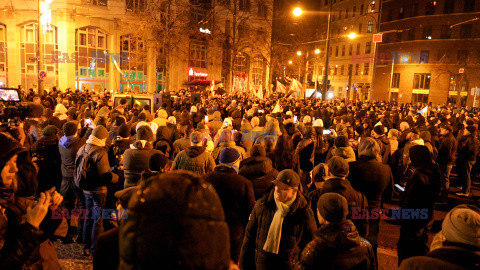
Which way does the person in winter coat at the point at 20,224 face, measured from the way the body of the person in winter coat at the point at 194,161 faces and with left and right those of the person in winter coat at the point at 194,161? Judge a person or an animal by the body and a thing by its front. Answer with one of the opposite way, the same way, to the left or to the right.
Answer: to the right

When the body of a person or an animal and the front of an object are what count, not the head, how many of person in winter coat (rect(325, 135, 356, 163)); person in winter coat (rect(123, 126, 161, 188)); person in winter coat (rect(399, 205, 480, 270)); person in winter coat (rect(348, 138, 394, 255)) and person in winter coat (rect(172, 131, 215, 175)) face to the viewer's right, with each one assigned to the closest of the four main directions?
0

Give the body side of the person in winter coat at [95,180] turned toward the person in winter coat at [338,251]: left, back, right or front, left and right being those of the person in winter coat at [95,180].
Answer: right

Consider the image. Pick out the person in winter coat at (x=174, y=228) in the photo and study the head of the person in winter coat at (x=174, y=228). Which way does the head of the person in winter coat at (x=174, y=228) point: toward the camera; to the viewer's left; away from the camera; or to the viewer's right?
away from the camera

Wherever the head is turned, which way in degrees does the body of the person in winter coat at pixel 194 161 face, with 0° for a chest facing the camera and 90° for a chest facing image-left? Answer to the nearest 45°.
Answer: approximately 180°

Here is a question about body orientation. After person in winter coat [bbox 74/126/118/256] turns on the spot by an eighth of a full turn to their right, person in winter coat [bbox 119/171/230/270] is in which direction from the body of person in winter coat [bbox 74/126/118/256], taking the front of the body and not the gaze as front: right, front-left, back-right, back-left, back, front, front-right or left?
right

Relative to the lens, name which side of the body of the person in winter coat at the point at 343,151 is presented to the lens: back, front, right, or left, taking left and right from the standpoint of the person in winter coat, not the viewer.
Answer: back

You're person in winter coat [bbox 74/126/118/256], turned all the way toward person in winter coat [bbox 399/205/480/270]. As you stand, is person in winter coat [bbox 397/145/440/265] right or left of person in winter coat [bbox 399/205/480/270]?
left

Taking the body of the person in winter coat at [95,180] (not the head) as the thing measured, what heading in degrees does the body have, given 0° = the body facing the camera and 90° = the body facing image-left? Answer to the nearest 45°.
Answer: approximately 225°

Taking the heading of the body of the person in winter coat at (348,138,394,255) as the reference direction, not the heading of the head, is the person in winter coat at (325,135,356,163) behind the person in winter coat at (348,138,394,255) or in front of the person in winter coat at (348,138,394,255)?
in front

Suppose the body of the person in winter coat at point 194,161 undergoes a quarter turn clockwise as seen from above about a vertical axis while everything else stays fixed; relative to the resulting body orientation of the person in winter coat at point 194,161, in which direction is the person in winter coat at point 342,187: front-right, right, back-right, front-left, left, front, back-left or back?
front-right

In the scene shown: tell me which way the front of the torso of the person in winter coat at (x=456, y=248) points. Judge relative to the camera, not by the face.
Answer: away from the camera

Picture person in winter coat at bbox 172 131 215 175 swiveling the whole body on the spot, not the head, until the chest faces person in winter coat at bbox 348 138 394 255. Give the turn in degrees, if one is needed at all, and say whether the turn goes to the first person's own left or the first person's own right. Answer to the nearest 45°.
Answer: approximately 90° to the first person's own right

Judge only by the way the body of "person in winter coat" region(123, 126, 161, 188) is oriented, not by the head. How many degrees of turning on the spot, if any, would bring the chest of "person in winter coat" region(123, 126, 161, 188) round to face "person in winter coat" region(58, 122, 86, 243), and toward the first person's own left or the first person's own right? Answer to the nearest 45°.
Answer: approximately 45° to the first person's own left

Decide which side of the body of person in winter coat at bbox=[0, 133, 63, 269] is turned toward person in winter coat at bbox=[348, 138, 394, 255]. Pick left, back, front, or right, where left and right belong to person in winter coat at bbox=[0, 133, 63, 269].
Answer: front

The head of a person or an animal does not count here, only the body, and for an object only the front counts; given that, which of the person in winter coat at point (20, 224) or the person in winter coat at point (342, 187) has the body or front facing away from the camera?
the person in winter coat at point (342, 187)

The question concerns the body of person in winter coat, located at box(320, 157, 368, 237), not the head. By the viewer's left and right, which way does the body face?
facing away from the viewer

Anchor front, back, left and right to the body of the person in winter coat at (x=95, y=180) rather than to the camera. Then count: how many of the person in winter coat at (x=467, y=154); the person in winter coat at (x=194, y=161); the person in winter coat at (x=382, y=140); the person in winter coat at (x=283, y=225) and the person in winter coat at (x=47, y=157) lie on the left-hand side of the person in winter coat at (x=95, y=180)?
1

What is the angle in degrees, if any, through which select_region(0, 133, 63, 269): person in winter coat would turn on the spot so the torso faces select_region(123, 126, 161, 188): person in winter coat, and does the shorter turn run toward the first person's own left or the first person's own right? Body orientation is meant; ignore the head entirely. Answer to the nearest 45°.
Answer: approximately 45° to the first person's own left

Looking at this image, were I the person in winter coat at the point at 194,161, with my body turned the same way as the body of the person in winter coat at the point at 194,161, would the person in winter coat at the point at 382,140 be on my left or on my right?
on my right

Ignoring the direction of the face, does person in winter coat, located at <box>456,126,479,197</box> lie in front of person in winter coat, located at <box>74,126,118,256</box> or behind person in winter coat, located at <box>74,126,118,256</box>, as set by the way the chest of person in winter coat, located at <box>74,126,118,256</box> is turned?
in front

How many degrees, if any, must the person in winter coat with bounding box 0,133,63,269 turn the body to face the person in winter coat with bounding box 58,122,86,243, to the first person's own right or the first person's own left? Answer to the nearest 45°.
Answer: approximately 90° to the first person's own left

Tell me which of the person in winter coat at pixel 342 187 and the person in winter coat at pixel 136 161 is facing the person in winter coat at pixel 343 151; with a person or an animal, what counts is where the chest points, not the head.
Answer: the person in winter coat at pixel 342 187

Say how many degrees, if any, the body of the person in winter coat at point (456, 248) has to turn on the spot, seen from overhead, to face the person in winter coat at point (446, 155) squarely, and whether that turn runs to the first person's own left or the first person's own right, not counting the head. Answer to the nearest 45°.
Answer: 0° — they already face them

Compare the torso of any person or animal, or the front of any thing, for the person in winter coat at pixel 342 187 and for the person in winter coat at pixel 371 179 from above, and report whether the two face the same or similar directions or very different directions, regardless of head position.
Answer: same or similar directions
